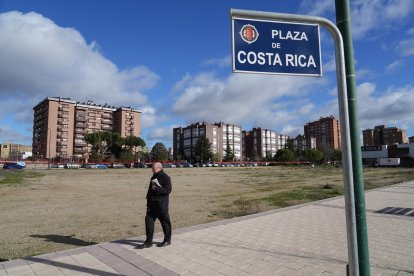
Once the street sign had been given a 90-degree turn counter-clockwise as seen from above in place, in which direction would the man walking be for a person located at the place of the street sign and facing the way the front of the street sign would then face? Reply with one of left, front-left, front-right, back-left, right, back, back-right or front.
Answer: back-left

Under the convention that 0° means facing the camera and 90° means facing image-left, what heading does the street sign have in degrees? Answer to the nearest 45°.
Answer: approximately 0°
